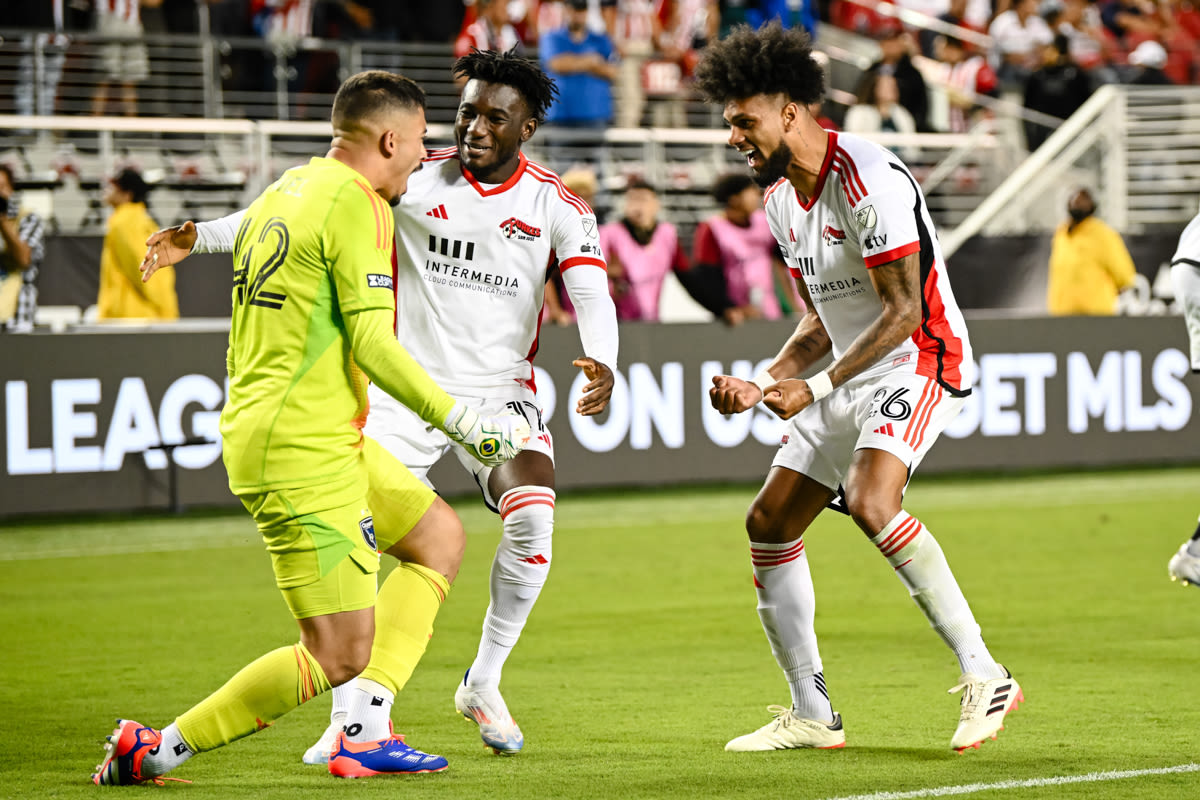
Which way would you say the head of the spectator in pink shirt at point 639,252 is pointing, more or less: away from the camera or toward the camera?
toward the camera

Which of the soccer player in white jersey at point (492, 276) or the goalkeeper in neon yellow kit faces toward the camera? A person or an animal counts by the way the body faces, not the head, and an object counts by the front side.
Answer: the soccer player in white jersey

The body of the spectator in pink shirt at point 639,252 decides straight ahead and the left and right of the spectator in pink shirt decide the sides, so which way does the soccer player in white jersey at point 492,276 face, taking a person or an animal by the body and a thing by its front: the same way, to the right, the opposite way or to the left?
the same way

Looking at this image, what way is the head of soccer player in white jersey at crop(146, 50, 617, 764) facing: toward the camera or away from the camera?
toward the camera

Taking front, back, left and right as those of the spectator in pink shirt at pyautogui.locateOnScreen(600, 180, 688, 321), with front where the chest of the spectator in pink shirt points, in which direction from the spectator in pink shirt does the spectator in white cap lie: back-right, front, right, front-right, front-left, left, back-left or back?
back-left

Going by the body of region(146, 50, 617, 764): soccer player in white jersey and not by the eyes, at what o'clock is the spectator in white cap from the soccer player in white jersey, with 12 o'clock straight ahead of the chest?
The spectator in white cap is roughly at 7 o'clock from the soccer player in white jersey.

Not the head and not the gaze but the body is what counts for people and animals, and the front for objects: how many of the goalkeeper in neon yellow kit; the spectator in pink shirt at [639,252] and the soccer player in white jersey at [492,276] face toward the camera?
2

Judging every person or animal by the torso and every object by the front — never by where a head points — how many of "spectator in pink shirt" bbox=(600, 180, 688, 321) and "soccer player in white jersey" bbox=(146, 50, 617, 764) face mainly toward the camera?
2

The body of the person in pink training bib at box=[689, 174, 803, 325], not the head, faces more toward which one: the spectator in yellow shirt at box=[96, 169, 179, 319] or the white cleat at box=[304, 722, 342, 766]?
the white cleat

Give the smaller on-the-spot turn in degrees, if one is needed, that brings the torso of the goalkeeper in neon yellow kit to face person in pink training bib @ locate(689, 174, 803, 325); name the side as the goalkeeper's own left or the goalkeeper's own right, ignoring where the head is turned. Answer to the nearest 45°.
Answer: approximately 45° to the goalkeeper's own left

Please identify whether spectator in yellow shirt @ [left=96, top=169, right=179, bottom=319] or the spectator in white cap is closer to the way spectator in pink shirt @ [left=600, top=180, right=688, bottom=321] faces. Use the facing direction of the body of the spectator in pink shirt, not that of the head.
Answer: the spectator in yellow shirt

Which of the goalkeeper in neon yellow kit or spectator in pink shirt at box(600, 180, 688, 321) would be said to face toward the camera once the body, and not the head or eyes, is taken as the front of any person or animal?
the spectator in pink shirt

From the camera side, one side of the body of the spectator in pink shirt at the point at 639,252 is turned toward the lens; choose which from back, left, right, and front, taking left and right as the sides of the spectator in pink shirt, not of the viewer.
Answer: front

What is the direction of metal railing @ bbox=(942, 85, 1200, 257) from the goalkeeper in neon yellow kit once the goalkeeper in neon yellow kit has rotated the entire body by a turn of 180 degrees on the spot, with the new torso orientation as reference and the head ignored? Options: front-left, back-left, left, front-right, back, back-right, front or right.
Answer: back

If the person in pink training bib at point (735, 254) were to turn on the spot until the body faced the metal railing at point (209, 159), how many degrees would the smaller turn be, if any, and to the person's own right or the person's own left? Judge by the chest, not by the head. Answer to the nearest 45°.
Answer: approximately 135° to the person's own right

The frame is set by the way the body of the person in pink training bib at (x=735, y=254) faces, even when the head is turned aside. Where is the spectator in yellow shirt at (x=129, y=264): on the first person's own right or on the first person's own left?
on the first person's own right
